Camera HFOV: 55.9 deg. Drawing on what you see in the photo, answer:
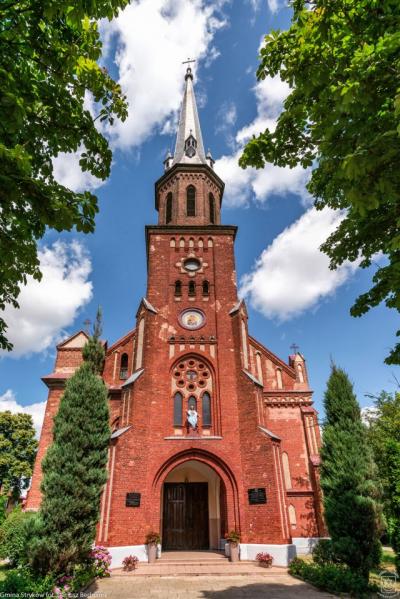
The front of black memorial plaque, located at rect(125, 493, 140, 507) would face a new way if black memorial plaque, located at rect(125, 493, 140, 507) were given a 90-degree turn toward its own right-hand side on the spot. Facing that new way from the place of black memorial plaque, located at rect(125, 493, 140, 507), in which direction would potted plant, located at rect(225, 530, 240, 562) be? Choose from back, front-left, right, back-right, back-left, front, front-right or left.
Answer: back

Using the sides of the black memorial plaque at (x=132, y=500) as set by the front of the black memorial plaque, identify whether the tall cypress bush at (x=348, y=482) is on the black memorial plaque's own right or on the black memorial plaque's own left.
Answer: on the black memorial plaque's own left

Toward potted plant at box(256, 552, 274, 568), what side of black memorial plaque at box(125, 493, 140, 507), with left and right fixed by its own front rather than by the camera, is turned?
left

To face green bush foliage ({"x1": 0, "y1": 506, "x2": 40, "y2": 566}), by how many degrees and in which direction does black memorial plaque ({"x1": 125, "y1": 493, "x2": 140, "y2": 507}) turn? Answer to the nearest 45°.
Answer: approximately 90° to its right

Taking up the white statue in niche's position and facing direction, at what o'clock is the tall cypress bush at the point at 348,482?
The tall cypress bush is roughly at 10 o'clock from the white statue in niche.

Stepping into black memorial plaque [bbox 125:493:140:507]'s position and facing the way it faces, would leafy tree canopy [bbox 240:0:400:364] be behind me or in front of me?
in front

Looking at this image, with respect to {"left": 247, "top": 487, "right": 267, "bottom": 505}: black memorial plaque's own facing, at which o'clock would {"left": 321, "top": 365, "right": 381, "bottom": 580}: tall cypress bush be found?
The tall cypress bush is roughly at 10 o'clock from the black memorial plaque.

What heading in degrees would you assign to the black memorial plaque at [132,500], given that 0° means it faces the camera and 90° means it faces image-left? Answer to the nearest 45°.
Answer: approximately 0°

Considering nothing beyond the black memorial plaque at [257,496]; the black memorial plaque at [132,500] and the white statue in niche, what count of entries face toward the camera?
3

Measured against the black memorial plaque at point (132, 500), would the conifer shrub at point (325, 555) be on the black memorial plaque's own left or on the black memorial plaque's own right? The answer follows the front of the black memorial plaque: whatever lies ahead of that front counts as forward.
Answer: on the black memorial plaque's own left

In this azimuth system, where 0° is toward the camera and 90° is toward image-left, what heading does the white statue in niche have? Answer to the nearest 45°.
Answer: approximately 0°
